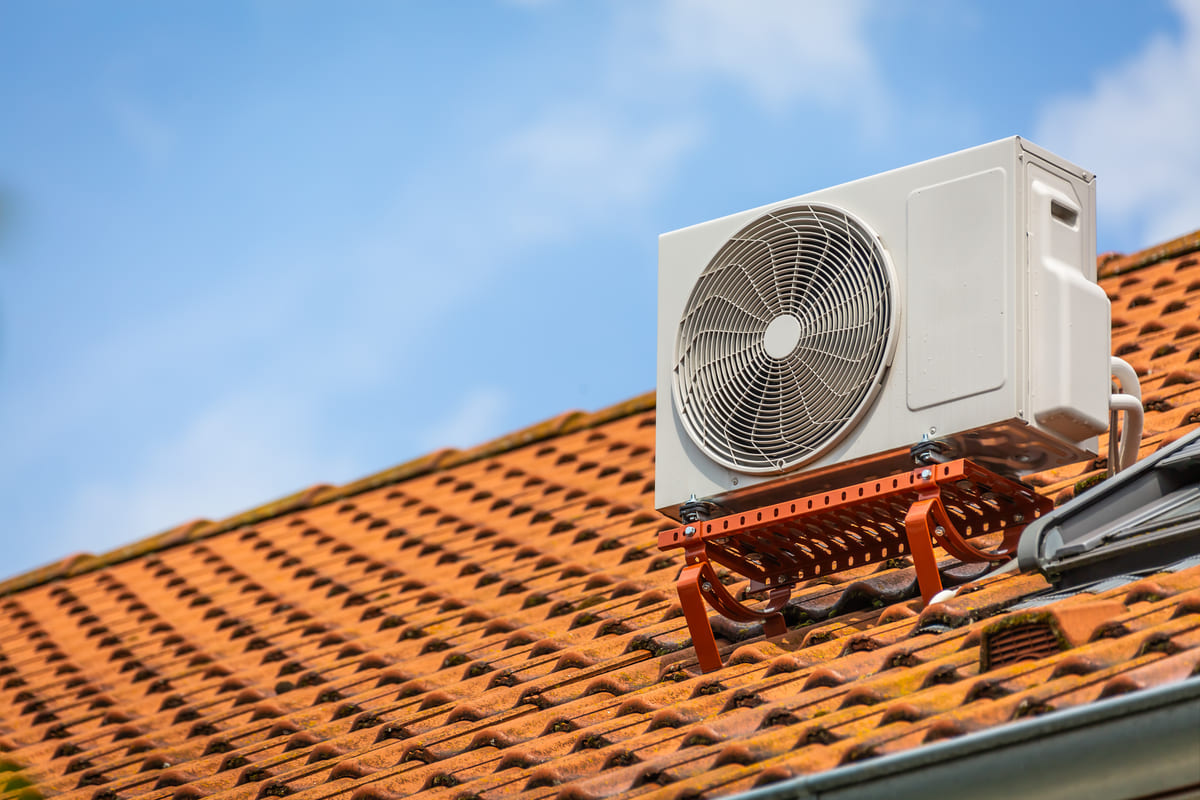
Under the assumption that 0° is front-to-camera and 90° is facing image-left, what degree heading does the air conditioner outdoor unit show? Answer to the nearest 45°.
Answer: approximately 45°
